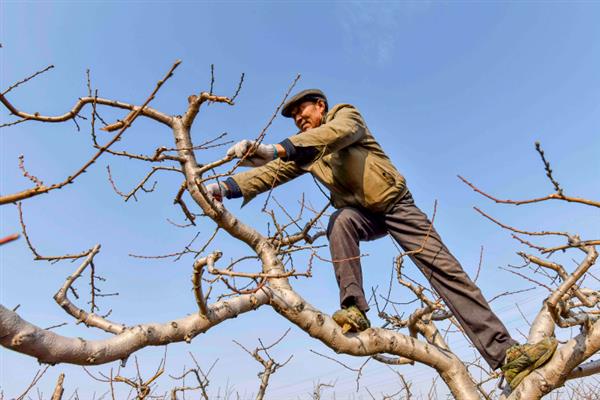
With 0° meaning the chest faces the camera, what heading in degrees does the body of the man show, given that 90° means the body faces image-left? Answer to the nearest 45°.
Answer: approximately 45°
